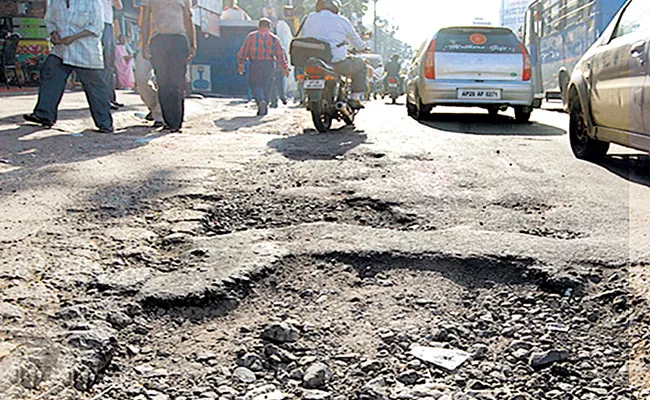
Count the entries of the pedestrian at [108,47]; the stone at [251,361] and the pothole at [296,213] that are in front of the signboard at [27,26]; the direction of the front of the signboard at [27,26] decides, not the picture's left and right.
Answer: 3

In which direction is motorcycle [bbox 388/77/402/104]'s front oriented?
away from the camera

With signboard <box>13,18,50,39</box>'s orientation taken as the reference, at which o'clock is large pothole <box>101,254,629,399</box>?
The large pothole is roughly at 12 o'clock from the signboard.

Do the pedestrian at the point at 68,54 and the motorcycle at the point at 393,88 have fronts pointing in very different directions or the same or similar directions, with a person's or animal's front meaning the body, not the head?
very different directions

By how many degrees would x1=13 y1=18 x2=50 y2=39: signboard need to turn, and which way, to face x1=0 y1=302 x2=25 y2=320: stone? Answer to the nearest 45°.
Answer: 0° — it already faces it

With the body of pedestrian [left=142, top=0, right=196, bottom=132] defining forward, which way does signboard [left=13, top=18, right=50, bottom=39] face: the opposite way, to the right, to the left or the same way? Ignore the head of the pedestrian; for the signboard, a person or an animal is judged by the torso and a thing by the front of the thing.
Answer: the opposite way

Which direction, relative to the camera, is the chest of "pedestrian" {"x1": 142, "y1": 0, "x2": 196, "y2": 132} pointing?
away from the camera

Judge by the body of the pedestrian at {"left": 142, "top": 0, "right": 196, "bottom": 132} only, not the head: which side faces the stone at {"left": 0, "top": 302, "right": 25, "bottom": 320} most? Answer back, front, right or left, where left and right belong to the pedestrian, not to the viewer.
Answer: back

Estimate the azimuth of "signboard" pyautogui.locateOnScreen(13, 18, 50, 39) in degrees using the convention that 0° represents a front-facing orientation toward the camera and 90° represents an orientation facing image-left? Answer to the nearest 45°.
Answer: approximately 0°

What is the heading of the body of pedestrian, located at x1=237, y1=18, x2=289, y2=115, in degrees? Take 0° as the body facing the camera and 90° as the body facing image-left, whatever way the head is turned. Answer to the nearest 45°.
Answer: approximately 180°

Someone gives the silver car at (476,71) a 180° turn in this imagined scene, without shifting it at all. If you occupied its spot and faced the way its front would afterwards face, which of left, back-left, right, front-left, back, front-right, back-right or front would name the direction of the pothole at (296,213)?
front
